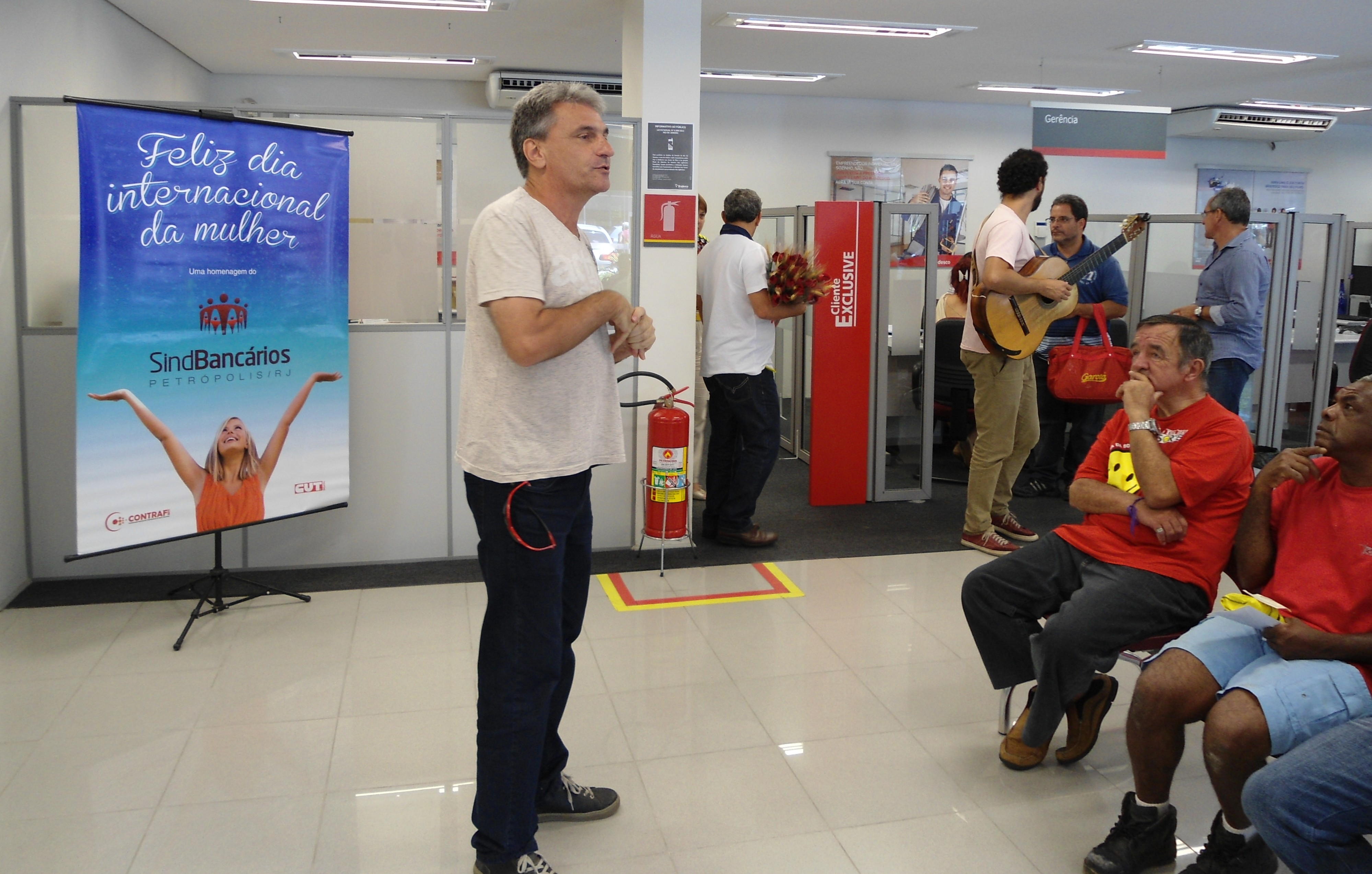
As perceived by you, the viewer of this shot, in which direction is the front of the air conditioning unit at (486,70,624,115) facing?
facing the viewer

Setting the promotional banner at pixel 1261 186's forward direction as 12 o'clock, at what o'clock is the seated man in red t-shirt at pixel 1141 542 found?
The seated man in red t-shirt is roughly at 12 o'clock from the promotional banner.

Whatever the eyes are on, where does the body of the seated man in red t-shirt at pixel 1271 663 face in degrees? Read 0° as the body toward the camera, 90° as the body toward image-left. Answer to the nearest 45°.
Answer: approximately 45°

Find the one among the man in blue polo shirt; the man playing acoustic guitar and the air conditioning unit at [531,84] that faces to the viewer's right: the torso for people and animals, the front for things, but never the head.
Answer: the man playing acoustic guitar

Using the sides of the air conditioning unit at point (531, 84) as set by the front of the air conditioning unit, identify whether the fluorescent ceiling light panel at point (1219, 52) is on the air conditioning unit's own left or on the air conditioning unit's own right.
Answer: on the air conditioning unit's own left

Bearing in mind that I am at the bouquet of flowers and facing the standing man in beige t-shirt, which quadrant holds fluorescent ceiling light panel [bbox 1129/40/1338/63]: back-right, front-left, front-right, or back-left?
back-left

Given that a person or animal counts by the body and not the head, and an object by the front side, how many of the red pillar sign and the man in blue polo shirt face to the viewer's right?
0

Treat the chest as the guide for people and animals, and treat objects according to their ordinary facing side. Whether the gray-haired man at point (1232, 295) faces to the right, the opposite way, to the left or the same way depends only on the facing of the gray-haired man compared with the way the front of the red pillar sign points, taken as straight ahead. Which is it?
to the right

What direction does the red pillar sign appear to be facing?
toward the camera

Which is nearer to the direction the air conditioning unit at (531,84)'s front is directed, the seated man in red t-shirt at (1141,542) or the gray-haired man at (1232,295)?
the seated man in red t-shirt

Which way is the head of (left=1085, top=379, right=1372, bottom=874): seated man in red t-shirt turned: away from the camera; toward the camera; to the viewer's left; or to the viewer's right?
to the viewer's left

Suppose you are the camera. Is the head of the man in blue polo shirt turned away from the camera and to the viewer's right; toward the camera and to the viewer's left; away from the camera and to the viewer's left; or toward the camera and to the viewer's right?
toward the camera and to the viewer's left

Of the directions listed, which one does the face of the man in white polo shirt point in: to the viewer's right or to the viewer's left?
to the viewer's right

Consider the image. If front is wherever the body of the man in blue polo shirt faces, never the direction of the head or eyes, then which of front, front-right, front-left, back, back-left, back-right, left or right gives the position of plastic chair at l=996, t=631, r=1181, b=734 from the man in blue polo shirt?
front-left

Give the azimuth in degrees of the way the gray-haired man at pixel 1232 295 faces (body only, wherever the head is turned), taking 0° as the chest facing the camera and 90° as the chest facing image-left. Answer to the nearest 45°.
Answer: approximately 90°

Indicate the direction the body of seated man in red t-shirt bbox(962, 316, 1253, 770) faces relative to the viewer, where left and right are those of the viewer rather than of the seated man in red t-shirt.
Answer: facing the viewer and to the left of the viewer

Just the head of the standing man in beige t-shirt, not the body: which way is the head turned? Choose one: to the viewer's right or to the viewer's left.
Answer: to the viewer's right

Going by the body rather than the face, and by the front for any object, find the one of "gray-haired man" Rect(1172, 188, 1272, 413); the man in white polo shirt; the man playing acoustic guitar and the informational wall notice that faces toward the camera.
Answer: the informational wall notice

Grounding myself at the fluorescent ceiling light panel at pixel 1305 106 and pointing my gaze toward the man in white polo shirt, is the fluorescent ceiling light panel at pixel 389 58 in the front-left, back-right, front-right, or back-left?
front-right
